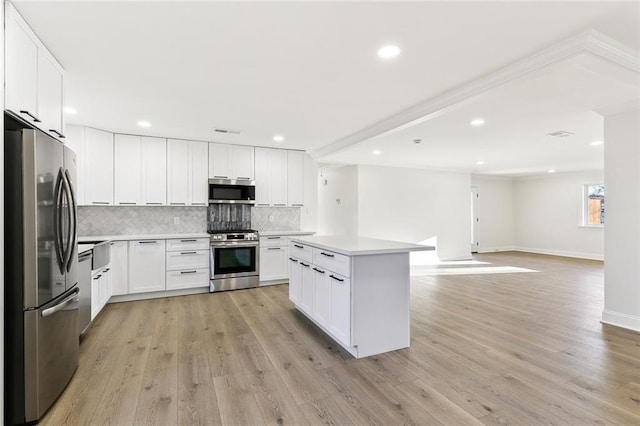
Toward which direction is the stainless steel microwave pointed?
toward the camera

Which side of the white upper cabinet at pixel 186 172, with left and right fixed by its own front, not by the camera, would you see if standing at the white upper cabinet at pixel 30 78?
front

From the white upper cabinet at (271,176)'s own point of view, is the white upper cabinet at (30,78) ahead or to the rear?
ahead

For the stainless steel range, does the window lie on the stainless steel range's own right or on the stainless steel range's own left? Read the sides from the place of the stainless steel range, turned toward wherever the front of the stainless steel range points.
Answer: on the stainless steel range's own left

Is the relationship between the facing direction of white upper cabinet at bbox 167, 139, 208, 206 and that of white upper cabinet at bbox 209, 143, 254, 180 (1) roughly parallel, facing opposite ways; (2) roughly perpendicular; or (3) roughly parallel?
roughly parallel

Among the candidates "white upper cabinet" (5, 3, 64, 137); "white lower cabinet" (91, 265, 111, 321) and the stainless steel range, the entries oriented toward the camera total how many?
1

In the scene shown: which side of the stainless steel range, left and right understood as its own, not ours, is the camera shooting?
front

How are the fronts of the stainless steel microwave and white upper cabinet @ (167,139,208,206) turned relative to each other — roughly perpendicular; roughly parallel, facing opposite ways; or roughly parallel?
roughly parallel

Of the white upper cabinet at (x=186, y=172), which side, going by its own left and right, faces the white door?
left

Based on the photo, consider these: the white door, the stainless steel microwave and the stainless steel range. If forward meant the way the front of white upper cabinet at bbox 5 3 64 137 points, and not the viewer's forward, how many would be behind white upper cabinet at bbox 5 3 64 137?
0

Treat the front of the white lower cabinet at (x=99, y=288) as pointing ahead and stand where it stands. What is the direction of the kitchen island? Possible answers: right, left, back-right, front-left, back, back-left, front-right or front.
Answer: front-right

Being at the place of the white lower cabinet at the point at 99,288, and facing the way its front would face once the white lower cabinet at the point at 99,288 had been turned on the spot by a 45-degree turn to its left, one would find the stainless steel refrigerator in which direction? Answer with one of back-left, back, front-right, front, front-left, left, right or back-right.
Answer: back-right

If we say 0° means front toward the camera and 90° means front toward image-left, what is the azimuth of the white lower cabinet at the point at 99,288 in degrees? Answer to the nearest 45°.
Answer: approximately 270°

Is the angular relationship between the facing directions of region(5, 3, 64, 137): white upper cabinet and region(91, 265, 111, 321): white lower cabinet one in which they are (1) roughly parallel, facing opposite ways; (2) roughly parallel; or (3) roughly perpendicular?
roughly parallel

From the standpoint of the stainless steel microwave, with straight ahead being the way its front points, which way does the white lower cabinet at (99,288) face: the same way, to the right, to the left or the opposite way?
to the left

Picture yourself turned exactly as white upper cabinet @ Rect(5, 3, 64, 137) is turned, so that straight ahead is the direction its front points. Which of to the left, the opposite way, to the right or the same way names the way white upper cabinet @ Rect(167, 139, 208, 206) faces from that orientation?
to the right

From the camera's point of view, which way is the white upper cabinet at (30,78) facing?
to the viewer's right
